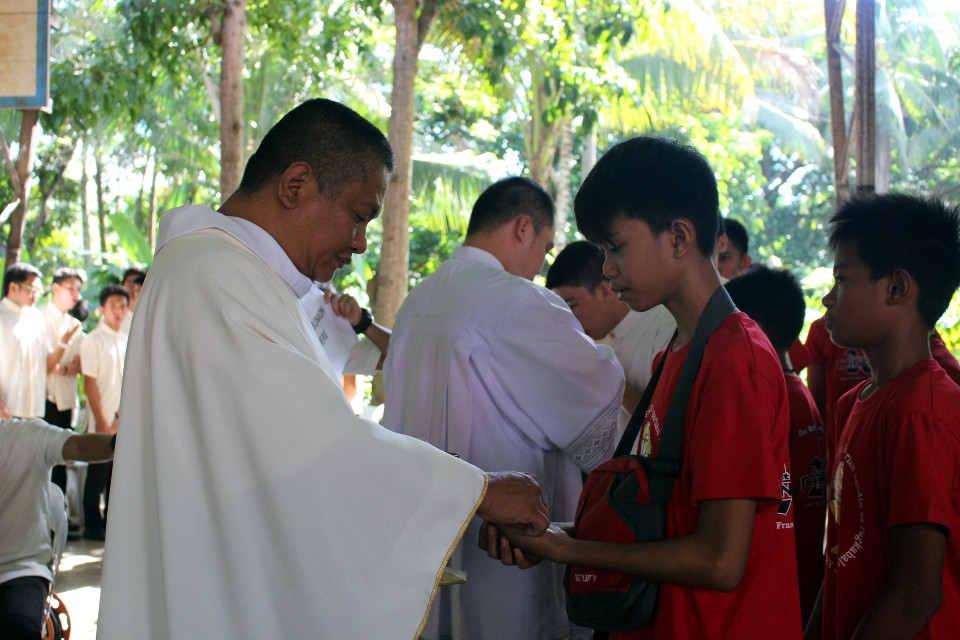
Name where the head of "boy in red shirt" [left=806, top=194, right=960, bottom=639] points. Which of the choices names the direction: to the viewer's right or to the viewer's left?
to the viewer's left

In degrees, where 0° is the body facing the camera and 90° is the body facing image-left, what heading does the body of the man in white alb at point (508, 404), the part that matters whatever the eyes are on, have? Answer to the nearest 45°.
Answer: approximately 225°

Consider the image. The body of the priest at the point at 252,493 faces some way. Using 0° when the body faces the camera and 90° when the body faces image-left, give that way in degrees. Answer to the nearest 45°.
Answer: approximately 270°

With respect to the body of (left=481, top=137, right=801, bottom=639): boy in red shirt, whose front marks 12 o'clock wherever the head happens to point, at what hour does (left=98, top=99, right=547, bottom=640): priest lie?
The priest is roughly at 12 o'clock from the boy in red shirt.

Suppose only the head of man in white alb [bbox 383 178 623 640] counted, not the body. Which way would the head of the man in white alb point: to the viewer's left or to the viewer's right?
to the viewer's right

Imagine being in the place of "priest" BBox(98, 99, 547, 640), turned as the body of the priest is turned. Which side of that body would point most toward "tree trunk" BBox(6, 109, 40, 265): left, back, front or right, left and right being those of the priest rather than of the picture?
left

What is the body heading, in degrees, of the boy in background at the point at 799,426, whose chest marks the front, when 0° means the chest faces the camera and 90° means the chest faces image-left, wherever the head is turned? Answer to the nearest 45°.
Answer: approximately 135°

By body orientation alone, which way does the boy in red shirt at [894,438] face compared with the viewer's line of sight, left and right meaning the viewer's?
facing to the left of the viewer

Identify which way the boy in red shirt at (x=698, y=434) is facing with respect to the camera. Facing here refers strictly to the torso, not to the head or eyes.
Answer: to the viewer's left

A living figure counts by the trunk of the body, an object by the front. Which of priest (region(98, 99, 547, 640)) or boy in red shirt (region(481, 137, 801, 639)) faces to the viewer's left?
the boy in red shirt

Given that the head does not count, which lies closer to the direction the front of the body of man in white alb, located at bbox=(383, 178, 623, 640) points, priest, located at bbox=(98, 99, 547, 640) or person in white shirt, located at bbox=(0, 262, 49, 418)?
the person in white shirt
